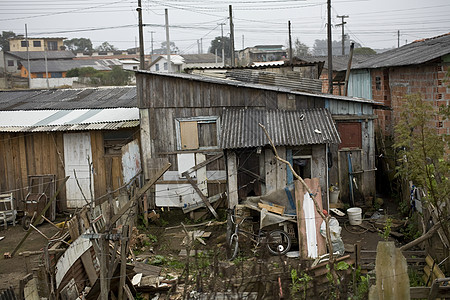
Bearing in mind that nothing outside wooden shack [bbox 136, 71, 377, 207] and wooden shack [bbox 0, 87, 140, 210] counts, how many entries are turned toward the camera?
2

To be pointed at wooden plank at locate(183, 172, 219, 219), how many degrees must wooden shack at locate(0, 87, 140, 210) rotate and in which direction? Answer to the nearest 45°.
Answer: approximately 45° to its left

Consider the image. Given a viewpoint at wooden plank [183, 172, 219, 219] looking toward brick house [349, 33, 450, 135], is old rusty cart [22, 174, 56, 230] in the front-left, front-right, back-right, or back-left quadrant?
back-left

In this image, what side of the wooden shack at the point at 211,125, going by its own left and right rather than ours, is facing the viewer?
front

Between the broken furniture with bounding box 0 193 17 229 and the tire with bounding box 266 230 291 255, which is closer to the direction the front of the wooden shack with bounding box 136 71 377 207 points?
the tire

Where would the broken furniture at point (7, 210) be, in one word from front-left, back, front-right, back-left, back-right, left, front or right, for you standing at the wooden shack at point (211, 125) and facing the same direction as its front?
right

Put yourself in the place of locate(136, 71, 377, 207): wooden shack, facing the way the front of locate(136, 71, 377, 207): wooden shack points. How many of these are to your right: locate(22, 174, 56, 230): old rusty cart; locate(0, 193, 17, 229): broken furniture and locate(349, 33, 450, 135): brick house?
2

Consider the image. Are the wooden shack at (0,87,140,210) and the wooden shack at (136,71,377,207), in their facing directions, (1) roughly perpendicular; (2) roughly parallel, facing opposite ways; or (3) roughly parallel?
roughly parallel

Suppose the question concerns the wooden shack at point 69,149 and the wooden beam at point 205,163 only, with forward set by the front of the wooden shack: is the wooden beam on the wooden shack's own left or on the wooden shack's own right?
on the wooden shack's own left

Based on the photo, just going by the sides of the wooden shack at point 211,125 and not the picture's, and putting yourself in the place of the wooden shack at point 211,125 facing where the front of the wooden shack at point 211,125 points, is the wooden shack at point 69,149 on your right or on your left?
on your right

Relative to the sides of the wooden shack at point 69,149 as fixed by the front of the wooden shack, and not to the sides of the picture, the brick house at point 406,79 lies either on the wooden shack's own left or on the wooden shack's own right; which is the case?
on the wooden shack's own left

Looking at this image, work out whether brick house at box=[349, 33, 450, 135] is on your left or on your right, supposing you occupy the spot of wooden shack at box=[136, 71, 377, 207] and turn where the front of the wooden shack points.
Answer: on your left
